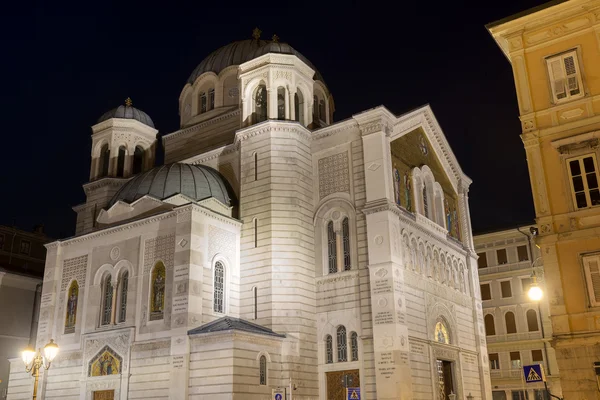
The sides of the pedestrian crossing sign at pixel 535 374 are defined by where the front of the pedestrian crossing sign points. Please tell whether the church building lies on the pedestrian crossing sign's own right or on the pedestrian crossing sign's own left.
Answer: on the pedestrian crossing sign's own right

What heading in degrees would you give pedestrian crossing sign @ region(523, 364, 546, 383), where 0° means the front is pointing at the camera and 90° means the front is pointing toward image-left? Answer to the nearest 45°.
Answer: approximately 0°

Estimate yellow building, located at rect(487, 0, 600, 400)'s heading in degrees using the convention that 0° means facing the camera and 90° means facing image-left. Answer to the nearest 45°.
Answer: approximately 45°

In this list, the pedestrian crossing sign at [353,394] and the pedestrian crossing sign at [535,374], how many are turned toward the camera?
2

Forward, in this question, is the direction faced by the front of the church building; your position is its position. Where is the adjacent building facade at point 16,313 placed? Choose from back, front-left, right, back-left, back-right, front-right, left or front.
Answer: back
